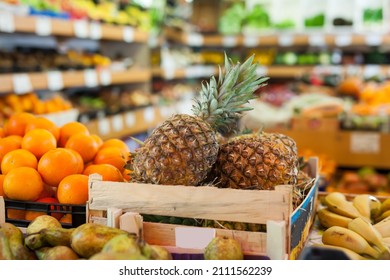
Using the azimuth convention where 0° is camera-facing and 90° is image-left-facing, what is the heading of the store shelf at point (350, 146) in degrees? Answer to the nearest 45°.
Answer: approximately 0°

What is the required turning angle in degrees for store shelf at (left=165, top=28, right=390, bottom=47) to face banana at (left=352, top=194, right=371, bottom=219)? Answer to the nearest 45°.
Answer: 0° — it already faces it

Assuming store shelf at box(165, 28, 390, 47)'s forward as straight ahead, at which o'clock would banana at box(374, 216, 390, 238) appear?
The banana is roughly at 12 o'clock from the store shelf.

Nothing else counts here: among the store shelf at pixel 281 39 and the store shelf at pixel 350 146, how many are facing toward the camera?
2

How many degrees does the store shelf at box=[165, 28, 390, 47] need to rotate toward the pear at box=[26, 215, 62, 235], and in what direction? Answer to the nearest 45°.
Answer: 0° — it already faces it

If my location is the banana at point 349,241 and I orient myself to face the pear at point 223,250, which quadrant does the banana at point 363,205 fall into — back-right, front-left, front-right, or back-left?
back-right

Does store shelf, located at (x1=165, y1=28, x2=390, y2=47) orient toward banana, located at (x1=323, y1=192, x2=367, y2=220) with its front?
yes

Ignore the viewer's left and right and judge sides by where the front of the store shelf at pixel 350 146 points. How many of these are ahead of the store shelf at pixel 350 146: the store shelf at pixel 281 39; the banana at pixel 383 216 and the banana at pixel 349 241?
2
